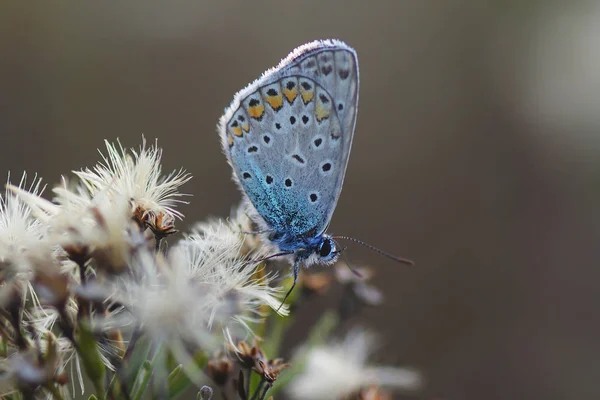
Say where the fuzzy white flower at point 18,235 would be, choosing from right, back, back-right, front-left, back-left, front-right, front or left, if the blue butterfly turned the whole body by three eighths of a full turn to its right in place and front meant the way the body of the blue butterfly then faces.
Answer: front

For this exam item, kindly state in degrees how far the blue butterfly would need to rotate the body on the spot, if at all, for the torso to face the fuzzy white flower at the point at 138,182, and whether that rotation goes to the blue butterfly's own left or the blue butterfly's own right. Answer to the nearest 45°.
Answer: approximately 135° to the blue butterfly's own right

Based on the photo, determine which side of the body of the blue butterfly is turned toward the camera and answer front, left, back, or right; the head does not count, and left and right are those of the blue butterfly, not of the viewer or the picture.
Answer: right

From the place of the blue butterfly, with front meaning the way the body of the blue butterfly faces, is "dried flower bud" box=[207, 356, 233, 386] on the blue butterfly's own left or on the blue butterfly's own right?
on the blue butterfly's own right

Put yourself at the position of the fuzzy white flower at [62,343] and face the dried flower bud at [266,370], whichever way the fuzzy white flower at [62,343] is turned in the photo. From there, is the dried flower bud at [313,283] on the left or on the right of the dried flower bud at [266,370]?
left

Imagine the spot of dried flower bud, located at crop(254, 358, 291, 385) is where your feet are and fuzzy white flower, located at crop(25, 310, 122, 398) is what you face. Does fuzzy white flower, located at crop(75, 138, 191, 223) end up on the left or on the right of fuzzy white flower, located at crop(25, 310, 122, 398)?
right

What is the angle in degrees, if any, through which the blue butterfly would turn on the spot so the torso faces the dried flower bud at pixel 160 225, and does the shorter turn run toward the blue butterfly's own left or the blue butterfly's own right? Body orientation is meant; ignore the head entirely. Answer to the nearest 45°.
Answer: approximately 135° to the blue butterfly's own right
